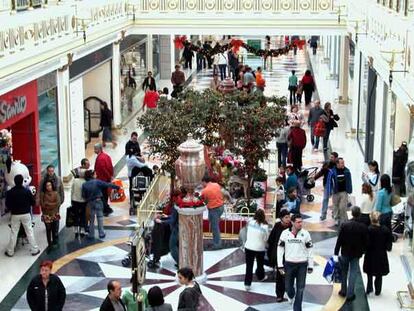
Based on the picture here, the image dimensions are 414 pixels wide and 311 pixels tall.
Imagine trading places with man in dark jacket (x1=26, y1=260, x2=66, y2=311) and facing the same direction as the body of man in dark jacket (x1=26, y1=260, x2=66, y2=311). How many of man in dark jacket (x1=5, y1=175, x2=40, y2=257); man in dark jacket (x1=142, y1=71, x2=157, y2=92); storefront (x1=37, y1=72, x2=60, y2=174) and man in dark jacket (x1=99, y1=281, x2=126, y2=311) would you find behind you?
3

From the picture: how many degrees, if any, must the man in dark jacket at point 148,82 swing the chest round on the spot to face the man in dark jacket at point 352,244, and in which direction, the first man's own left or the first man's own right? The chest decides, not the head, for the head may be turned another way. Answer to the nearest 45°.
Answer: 0° — they already face them

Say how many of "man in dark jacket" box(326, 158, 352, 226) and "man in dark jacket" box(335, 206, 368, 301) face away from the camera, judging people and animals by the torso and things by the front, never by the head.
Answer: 1

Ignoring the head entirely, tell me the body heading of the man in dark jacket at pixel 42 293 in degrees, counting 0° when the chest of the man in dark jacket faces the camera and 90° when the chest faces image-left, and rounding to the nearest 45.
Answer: approximately 0°

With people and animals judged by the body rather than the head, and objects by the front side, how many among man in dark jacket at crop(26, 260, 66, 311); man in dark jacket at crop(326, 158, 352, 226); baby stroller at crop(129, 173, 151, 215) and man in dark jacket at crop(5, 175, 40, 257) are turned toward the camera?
3

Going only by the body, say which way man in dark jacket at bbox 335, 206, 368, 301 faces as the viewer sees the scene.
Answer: away from the camera

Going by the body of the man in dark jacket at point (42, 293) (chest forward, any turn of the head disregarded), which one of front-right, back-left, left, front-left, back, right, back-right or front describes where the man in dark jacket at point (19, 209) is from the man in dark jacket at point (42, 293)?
back

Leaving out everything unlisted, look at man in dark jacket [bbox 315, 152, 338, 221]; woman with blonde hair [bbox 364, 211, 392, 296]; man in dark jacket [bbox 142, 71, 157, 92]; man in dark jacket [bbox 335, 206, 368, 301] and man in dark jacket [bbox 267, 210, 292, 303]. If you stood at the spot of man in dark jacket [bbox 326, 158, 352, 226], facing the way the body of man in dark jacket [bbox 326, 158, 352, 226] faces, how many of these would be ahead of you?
3

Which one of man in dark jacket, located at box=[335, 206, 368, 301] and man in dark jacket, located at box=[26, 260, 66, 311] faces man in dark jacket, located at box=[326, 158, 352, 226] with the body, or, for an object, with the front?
man in dark jacket, located at box=[335, 206, 368, 301]
